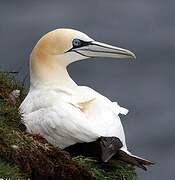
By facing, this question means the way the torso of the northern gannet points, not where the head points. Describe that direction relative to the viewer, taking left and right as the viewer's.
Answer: facing to the left of the viewer
